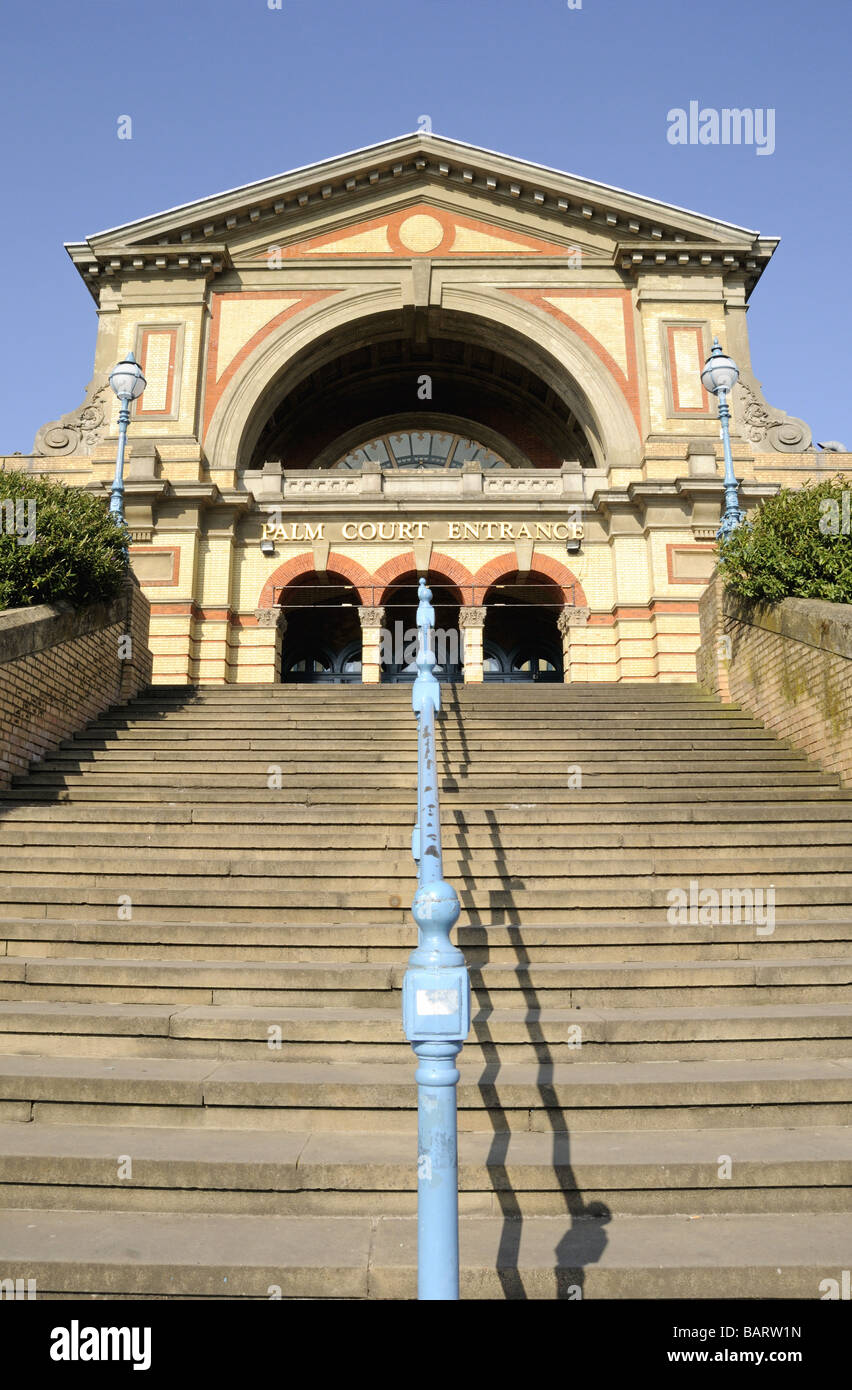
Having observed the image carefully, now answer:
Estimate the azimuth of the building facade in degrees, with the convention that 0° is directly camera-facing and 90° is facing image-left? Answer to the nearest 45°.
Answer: approximately 0°
